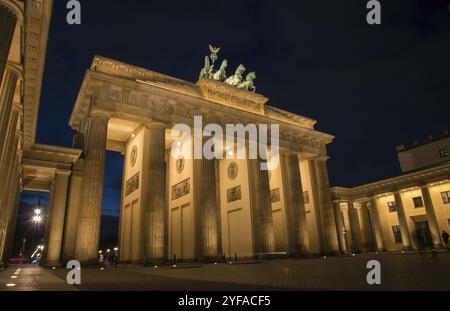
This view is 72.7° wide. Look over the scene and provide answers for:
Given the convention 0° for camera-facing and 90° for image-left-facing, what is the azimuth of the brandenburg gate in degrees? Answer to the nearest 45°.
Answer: approximately 315°

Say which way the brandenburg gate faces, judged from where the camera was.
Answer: facing the viewer and to the right of the viewer
